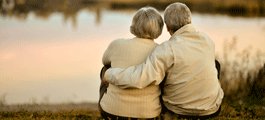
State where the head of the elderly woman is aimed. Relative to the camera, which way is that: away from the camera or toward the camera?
away from the camera

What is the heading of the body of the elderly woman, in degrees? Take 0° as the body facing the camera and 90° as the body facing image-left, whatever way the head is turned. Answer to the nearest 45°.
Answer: approximately 180°
